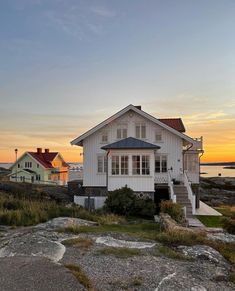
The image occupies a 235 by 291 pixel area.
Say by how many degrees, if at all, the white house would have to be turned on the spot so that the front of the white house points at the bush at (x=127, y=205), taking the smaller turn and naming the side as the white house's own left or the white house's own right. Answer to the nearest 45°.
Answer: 0° — it already faces it

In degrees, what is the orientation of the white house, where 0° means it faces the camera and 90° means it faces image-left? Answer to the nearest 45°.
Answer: approximately 0°

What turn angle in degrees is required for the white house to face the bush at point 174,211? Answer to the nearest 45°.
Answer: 0° — it already faces it
